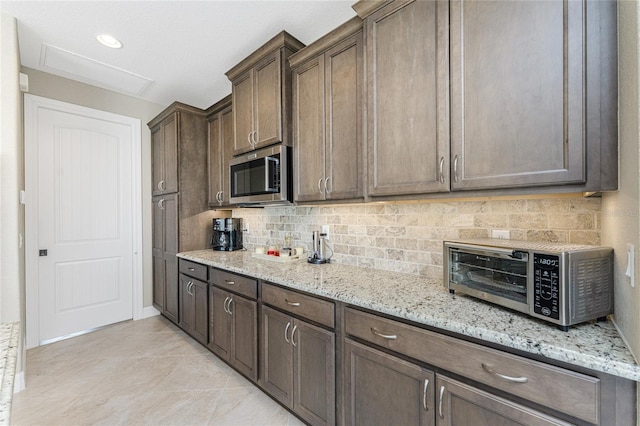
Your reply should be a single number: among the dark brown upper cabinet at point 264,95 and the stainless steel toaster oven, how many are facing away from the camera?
0

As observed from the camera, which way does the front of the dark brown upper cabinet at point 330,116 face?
facing the viewer and to the left of the viewer

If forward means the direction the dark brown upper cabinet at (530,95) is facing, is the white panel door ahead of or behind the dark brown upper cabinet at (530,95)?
ahead

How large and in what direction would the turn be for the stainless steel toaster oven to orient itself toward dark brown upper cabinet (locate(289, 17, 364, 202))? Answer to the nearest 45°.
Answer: approximately 45° to its right

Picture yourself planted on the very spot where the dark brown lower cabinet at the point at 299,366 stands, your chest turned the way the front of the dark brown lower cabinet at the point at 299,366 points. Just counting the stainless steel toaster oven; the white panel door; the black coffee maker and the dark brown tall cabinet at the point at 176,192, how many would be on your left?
1

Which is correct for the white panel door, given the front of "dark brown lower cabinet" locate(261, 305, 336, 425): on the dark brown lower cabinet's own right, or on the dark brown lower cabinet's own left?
on the dark brown lower cabinet's own right

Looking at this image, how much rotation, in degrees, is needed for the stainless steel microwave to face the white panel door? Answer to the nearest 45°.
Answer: approximately 90° to its right

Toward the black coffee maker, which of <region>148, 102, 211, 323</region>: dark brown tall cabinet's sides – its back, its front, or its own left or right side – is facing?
left

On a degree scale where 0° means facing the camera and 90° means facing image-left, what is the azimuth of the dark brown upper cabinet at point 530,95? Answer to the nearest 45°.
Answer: approximately 45°
